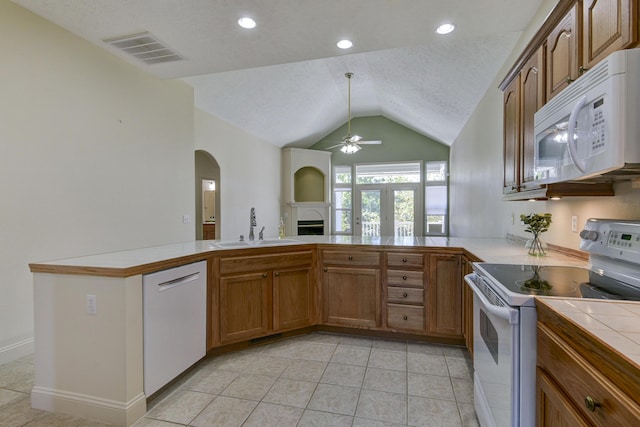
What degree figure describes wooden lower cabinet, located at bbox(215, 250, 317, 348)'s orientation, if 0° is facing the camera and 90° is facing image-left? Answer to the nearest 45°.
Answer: approximately 315°

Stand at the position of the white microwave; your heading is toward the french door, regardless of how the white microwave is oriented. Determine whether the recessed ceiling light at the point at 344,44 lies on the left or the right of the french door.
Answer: left

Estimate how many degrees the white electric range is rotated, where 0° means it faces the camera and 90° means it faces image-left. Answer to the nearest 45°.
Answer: approximately 45°
